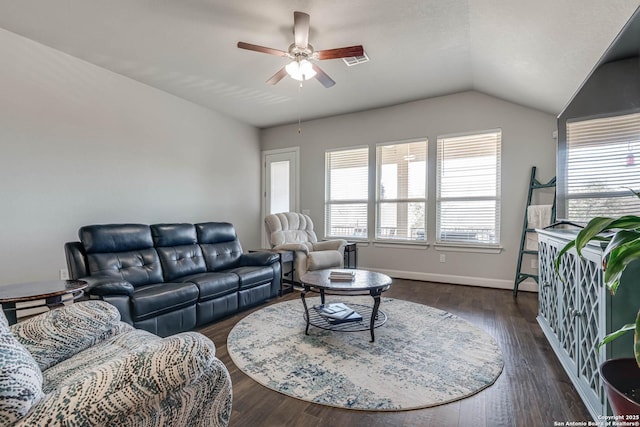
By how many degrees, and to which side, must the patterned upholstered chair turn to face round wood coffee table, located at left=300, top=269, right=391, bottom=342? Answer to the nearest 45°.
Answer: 0° — it already faces it

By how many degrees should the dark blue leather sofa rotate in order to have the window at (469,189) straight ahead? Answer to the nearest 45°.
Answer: approximately 45° to its left

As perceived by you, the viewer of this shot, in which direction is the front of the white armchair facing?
facing the viewer and to the right of the viewer

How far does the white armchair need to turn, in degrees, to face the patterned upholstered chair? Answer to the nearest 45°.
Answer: approximately 45° to its right

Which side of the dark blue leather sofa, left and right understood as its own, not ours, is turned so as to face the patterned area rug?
front

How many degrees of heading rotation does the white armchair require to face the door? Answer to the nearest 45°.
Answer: approximately 135° to its left

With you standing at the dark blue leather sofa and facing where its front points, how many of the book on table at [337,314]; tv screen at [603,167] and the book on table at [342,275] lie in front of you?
3

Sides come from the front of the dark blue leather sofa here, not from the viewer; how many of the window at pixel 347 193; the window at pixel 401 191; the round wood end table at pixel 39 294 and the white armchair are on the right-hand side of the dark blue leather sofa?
1

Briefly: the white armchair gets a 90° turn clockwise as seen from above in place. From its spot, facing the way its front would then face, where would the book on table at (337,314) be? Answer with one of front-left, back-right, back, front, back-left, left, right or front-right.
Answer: front-left

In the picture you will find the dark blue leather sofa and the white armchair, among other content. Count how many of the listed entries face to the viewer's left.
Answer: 0

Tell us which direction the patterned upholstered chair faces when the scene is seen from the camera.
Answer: facing away from the viewer and to the right of the viewer

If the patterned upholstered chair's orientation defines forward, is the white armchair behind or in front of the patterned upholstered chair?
in front

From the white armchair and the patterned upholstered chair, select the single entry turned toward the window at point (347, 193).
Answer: the patterned upholstered chair

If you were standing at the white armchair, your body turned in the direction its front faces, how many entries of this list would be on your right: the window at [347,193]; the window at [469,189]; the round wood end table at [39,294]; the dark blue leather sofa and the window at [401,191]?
2
